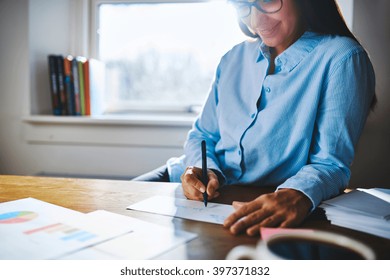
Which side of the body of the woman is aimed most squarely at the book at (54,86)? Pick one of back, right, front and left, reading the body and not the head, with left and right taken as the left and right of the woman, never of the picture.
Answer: right

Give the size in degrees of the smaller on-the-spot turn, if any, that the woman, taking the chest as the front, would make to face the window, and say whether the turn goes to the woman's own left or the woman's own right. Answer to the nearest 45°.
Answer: approximately 90° to the woman's own right

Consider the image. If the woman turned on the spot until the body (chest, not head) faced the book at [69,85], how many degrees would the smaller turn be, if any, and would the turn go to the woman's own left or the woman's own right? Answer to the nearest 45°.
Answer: approximately 90° to the woman's own right

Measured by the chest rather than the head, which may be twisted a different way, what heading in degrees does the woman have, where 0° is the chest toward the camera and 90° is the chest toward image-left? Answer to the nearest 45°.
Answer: approximately 45°
